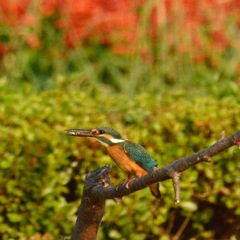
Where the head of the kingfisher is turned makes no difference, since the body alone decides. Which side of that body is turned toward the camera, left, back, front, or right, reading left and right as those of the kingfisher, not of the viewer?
left
